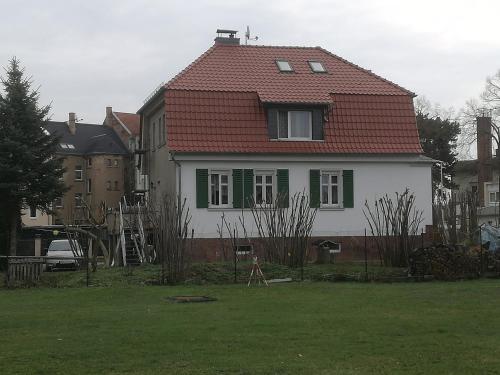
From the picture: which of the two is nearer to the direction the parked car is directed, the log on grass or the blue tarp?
the log on grass

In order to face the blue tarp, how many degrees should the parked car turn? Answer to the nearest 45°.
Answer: approximately 45° to its left

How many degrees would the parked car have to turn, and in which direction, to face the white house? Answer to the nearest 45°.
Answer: approximately 45° to its left

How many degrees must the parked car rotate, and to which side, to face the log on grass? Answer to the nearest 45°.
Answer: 0° — it already faces it

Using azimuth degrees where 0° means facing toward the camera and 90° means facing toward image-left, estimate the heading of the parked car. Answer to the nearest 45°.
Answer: approximately 0°
